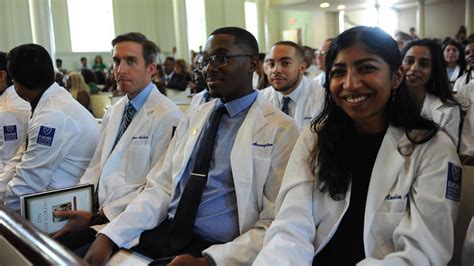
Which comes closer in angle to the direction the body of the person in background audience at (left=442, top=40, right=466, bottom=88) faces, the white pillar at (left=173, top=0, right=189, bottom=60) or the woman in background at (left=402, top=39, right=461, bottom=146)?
the woman in background

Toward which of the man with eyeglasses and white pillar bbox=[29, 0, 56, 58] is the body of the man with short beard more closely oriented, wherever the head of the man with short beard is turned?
the man with eyeglasses

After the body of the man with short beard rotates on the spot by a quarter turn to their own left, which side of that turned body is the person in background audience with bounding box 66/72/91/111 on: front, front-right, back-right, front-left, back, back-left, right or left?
back

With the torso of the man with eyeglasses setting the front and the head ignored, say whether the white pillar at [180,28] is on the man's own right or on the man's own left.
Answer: on the man's own right

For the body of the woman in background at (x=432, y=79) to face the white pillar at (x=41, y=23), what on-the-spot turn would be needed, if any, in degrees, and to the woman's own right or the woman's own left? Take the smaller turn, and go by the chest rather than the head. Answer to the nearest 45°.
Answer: approximately 90° to the woman's own right

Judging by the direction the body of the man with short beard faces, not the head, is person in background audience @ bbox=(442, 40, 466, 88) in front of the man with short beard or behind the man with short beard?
behind

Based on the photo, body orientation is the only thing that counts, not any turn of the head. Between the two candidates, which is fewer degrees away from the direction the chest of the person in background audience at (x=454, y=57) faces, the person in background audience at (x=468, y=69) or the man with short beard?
the man with short beard
